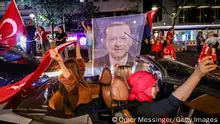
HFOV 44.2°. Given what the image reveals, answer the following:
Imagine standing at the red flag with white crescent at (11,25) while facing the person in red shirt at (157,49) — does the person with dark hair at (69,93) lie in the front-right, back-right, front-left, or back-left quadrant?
back-right
